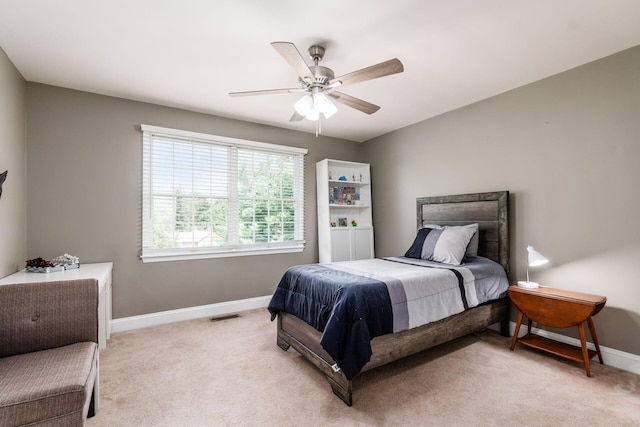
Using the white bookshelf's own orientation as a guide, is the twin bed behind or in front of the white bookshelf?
in front

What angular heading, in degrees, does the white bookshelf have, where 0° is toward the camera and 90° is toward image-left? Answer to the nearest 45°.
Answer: approximately 315°

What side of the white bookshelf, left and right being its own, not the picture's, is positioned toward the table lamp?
front

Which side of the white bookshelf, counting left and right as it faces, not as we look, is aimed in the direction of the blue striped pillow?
front

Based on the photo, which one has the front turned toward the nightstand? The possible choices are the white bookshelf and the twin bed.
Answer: the white bookshelf

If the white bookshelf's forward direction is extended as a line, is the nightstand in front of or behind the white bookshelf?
in front

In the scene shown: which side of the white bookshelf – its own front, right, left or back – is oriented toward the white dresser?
right

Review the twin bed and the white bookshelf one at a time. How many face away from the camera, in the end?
0

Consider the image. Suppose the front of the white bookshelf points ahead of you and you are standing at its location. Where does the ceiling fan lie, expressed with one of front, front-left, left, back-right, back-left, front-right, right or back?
front-right

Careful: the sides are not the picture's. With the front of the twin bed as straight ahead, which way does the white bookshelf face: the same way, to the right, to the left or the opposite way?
to the left

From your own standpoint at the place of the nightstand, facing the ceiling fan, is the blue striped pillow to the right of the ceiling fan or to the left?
right

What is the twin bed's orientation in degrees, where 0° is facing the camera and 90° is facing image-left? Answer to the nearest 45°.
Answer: approximately 45°
